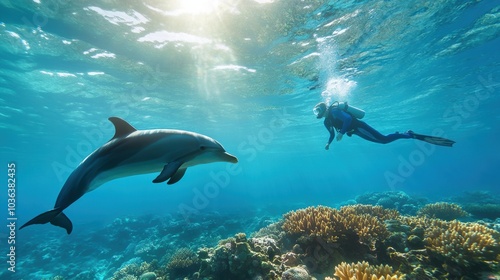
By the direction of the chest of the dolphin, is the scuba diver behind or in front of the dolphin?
in front

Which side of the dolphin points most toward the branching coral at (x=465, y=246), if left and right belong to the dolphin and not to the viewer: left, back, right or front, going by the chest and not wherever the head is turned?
front

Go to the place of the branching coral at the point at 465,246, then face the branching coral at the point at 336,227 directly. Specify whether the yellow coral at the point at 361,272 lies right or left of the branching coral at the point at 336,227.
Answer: left

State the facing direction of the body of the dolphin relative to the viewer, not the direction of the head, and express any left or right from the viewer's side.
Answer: facing to the right of the viewer

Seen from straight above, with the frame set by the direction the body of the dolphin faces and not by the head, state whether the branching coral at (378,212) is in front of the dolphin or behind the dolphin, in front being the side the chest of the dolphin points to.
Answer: in front

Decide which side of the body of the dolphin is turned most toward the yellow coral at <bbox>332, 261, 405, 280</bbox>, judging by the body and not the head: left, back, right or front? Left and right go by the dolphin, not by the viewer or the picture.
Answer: front
